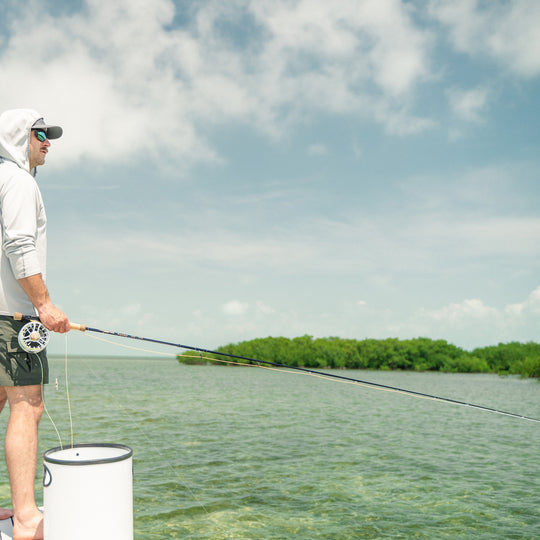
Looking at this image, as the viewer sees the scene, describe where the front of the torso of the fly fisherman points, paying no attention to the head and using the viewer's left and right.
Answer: facing to the right of the viewer

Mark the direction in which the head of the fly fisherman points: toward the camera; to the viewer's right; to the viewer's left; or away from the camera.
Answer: to the viewer's right
